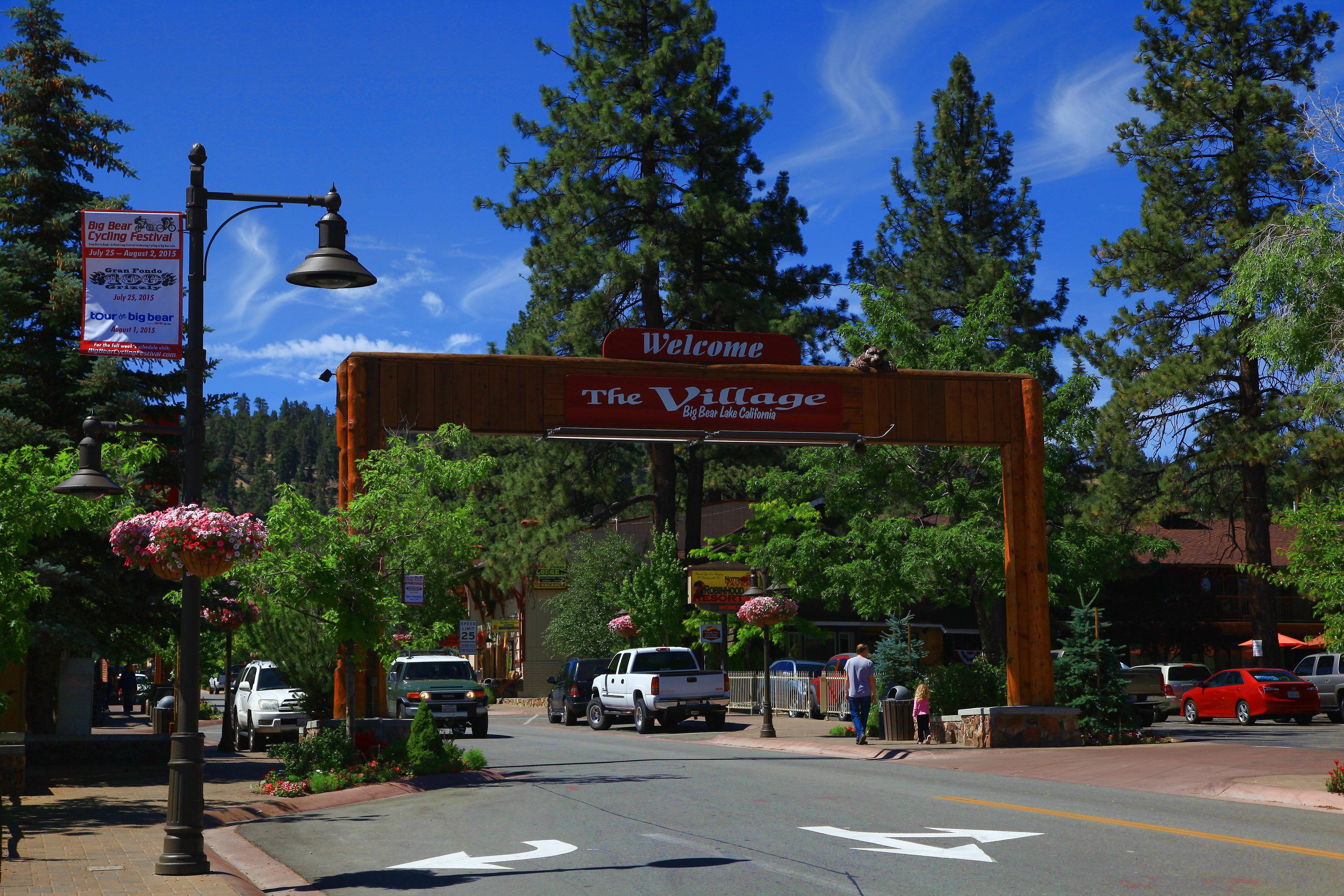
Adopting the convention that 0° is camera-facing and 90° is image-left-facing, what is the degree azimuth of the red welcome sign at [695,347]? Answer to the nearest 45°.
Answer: approximately 0°

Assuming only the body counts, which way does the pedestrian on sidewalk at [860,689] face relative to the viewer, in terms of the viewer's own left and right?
facing away from the viewer

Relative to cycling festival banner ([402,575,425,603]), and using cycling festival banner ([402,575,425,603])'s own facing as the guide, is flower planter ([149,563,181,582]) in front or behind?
in front

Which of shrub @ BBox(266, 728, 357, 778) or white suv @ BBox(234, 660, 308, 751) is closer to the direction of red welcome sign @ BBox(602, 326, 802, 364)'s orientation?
the shrub

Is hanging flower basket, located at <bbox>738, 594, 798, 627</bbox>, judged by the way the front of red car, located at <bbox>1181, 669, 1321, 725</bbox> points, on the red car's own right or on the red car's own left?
on the red car's own left

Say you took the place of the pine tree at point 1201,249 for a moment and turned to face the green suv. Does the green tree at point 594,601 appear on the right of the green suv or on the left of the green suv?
right

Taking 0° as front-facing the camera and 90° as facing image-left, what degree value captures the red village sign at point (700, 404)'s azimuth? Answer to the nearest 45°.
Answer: approximately 0°
